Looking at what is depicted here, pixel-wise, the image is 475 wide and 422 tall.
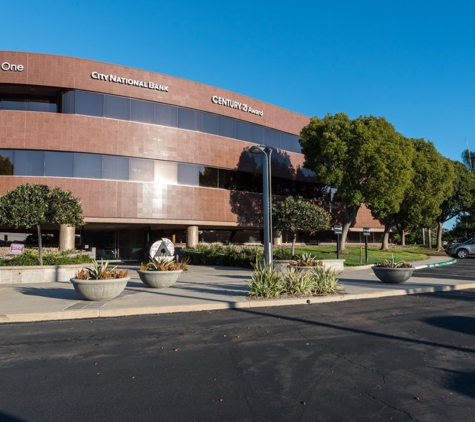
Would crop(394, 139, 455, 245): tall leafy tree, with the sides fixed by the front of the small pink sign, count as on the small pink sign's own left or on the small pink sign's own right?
on the small pink sign's own left

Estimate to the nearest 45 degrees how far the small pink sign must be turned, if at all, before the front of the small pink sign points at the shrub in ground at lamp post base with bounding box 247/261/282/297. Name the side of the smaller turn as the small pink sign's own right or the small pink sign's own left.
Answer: approximately 45° to the small pink sign's own left

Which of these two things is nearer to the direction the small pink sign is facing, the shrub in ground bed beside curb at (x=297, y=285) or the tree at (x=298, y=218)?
the shrub in ground bed beside curb

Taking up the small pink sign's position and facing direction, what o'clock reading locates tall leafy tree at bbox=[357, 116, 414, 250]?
The tall leafy tree is roughly at 9 o'clock from the small pink sign.

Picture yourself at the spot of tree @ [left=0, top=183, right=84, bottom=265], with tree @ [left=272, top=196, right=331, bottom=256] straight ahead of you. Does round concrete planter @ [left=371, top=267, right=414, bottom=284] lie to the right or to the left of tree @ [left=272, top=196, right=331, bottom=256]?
right

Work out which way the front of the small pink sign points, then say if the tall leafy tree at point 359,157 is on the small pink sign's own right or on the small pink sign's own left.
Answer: on the small pink sign's own left

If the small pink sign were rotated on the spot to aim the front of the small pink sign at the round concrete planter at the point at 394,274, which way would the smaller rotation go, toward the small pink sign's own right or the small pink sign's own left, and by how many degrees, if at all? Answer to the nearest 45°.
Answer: approximately 45° to the small pink sign's own left

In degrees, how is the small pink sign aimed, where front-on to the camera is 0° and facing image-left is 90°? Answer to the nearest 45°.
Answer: approximately 0°

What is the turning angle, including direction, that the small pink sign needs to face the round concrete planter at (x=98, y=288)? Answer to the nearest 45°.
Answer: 0° — it already faces it

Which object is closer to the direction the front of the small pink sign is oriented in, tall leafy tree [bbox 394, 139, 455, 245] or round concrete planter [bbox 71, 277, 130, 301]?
the round concrete planter

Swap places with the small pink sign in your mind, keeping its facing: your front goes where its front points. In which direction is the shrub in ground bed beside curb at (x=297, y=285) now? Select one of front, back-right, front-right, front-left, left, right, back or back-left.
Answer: front-left

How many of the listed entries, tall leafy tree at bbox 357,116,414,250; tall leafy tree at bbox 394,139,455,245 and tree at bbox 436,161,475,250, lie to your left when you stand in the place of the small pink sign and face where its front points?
3
